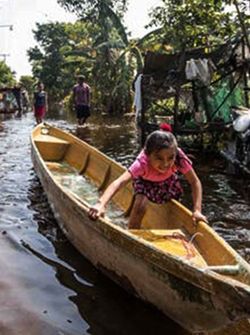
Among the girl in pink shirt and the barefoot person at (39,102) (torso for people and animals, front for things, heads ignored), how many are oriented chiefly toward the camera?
2

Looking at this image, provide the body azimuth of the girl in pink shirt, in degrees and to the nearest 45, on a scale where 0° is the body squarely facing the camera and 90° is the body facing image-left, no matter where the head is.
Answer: approximately 0°

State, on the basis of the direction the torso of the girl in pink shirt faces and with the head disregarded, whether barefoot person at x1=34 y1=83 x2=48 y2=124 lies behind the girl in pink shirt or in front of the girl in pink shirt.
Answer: behind

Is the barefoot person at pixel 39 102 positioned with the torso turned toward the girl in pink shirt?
yes
